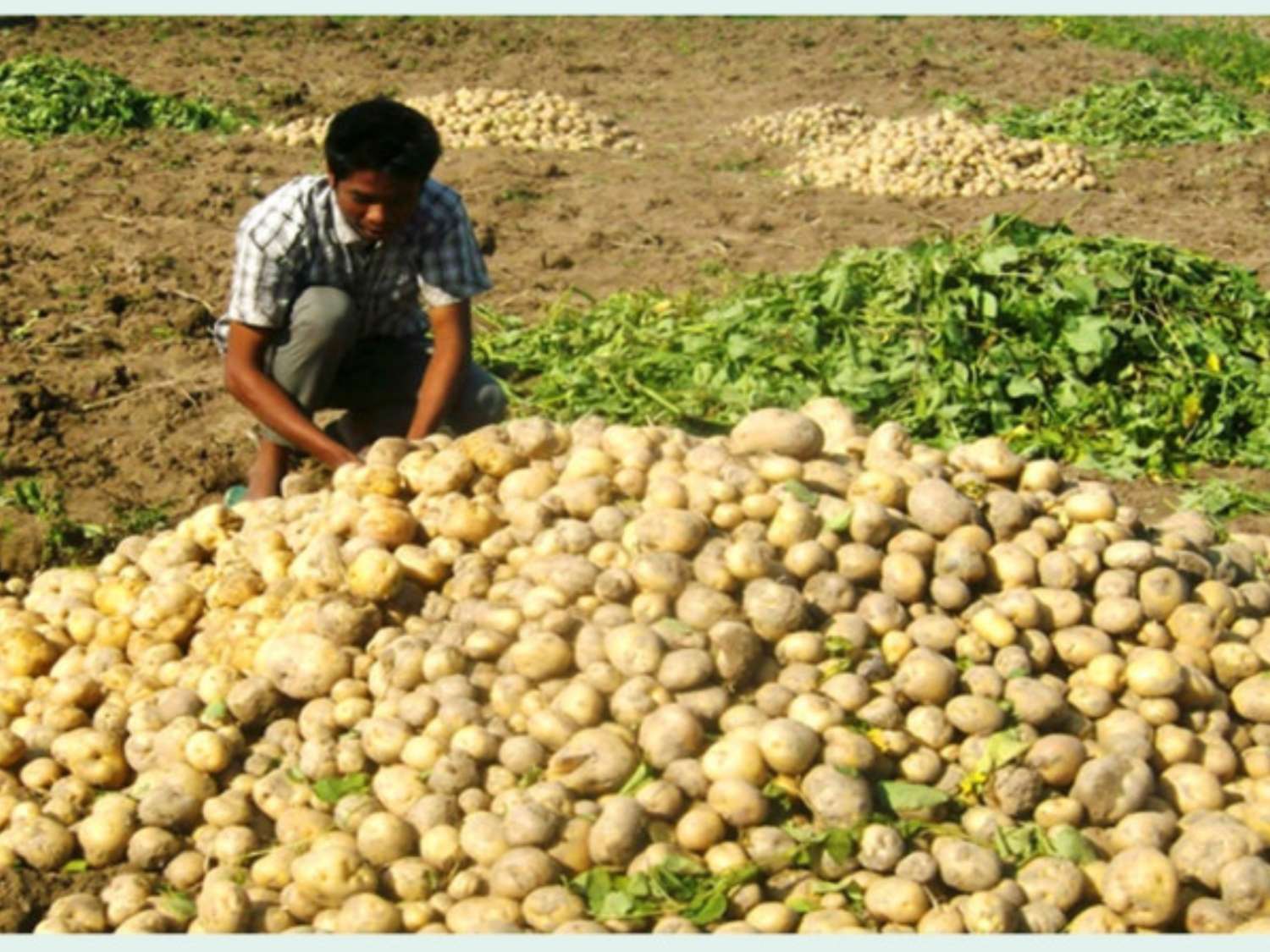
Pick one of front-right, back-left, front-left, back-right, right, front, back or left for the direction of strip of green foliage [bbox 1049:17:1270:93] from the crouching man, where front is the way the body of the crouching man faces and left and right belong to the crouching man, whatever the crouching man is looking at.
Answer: back-left

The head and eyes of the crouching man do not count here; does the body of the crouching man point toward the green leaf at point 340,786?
yes

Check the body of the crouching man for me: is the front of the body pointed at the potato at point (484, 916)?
yes

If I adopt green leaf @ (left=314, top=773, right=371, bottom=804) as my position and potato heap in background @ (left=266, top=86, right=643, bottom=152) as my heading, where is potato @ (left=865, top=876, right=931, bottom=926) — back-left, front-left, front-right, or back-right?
back-right

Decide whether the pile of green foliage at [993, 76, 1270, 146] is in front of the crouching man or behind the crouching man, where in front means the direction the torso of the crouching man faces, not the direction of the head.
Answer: behind

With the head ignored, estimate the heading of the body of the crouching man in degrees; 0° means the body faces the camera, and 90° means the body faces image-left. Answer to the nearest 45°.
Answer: approximately 0°

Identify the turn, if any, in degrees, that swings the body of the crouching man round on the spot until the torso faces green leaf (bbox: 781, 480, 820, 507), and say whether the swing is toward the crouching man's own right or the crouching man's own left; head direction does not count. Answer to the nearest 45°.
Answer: approximately 45° to the crouching man's own left

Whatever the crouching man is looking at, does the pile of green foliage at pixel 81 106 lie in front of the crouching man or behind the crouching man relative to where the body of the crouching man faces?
behind

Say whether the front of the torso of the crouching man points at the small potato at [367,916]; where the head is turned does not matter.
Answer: yes

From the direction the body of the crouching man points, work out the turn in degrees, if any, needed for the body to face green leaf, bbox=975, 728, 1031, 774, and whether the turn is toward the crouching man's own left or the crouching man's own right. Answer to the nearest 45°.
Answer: approximately 45° to the crouching man's own left
